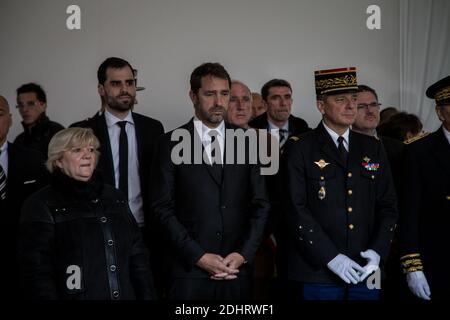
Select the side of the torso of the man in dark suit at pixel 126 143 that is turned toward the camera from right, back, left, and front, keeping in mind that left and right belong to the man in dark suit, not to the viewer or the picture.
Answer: front

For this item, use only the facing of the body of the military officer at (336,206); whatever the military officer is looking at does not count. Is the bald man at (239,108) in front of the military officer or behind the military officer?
behind

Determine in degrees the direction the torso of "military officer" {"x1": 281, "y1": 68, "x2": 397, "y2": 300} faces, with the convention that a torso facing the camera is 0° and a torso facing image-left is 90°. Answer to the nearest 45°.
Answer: approximately 315°

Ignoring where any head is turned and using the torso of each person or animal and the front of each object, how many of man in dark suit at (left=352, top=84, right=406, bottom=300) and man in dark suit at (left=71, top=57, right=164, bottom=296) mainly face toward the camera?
2

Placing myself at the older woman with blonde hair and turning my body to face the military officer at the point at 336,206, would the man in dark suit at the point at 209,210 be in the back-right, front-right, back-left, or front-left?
front-left

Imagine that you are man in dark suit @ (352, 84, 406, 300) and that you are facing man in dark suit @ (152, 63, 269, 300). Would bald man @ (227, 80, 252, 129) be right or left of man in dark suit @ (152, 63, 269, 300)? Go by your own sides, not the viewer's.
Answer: right

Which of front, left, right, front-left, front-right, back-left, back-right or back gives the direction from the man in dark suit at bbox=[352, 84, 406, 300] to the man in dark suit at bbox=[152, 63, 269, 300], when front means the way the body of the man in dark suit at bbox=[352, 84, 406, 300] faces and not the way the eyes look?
front-right

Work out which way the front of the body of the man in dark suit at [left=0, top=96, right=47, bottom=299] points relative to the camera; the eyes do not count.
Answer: toward the camera

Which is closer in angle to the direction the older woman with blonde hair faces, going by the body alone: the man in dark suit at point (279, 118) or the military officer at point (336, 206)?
the military officer

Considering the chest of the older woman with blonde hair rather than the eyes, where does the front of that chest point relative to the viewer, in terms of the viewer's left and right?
facing the viewer and to the right of the viewer

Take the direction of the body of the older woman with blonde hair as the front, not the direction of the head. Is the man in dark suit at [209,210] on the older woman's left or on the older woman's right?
on the older woman's left

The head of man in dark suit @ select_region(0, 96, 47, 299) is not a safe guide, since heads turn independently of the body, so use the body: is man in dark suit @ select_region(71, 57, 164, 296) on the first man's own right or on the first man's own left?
on the first man's own left
